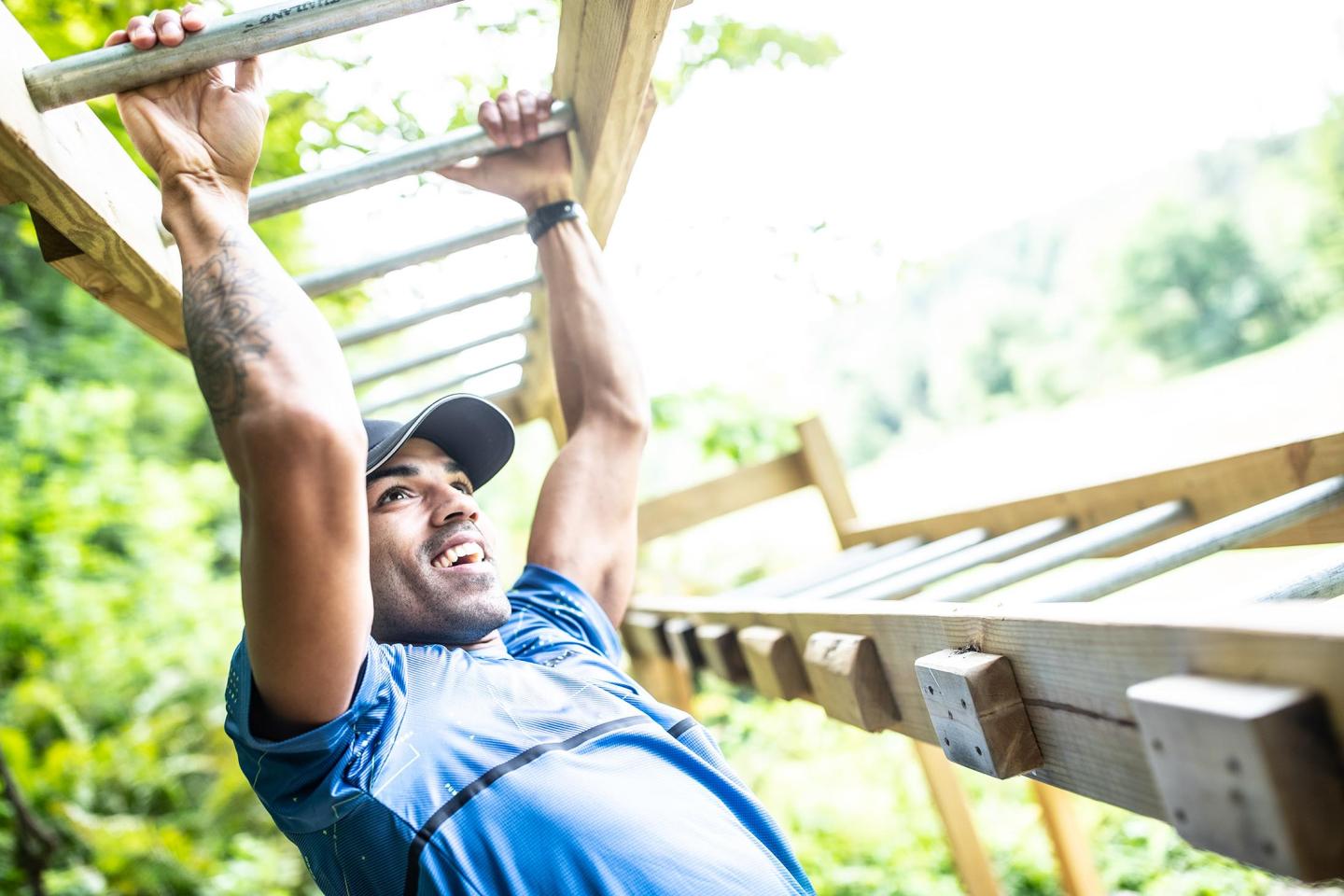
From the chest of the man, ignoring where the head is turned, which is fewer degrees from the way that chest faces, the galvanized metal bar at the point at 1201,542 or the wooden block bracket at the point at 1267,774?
the wooden block bracket

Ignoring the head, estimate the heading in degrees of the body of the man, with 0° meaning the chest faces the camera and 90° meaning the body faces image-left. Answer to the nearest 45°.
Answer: approximately 315°

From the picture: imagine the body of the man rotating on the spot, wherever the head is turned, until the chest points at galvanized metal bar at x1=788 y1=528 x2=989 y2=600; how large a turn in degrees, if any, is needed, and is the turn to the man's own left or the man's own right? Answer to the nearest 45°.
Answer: approximately 90° to the man's own left

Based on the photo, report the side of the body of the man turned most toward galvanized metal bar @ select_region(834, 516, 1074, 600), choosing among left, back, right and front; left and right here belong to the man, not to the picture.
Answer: left

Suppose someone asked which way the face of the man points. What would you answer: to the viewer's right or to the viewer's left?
to the viewer's right

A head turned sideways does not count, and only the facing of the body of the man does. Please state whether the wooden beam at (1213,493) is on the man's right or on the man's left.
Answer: on the man's left

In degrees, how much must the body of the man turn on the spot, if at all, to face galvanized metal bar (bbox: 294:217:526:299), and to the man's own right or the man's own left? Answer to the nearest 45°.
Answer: approximately 135° to the man's own left
